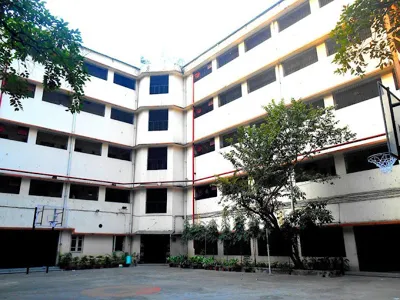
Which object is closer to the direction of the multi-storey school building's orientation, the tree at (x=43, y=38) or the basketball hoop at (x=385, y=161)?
the tree

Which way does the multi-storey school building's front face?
toward the camera

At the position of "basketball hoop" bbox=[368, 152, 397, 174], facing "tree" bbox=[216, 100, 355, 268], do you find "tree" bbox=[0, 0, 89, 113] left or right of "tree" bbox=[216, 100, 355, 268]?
left

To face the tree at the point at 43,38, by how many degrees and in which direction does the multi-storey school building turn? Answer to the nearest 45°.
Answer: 0° — it already faces it
